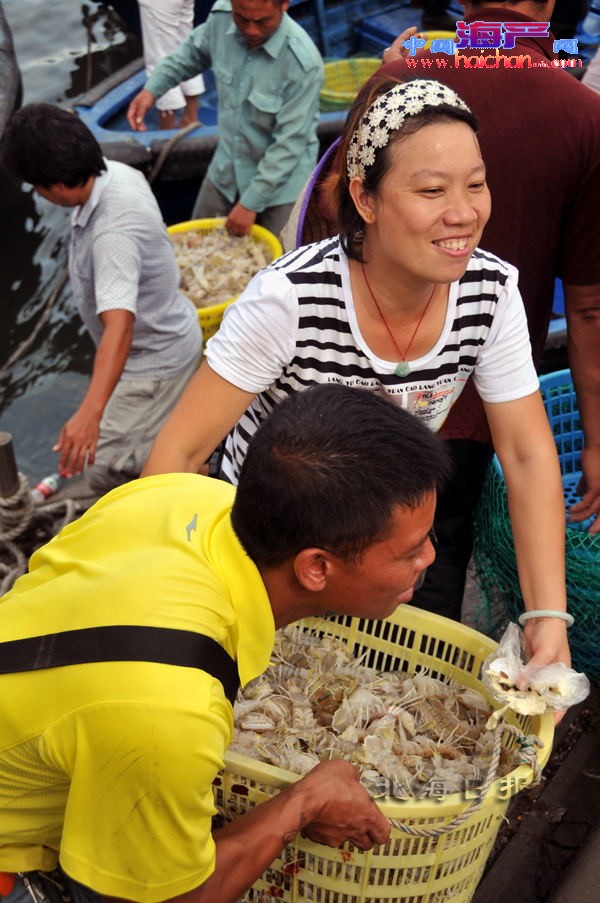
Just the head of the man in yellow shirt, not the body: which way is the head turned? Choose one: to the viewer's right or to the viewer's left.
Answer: to the viewer's right

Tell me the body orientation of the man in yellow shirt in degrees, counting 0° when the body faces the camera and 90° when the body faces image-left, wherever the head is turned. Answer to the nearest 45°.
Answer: approximately 270°

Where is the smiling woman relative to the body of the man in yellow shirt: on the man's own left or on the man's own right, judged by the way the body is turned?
on the man's own left

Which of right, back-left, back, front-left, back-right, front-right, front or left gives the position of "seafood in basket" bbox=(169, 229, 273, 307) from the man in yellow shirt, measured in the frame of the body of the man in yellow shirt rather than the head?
left

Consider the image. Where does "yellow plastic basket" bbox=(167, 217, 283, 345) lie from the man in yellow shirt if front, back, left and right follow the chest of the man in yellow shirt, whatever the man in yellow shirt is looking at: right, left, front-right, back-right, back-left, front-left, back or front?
left

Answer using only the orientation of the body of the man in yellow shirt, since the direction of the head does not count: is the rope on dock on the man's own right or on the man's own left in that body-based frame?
on the man's own left

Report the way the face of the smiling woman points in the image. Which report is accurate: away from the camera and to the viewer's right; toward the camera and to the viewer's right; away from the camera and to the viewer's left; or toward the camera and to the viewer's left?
toward the camera and to the viewer's right

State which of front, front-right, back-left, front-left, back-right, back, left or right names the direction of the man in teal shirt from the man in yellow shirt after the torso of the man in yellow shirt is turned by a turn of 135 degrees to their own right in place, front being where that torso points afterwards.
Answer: back-right

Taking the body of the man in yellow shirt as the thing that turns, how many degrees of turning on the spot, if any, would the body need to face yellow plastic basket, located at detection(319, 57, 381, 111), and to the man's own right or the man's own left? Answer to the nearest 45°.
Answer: approximately 90° to the man's own left
